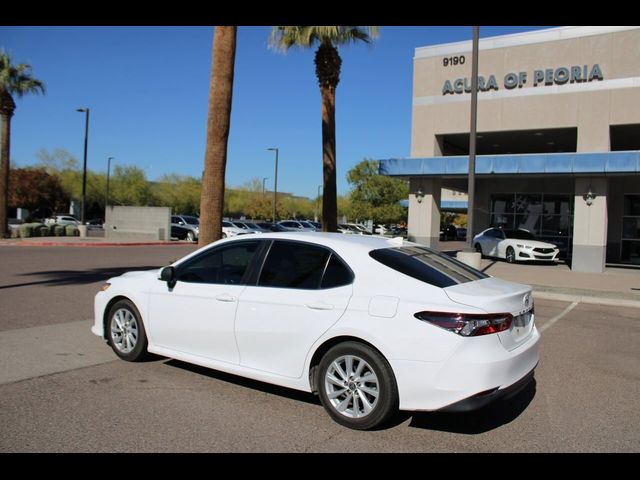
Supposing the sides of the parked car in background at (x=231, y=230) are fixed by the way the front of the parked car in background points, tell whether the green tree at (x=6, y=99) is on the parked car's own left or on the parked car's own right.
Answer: on the parked car's own right

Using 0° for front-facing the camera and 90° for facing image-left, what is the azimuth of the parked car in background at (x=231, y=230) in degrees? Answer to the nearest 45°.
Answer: approximately 315°

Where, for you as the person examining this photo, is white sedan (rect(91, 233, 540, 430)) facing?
facing away from the viewer and to the left of the viewer

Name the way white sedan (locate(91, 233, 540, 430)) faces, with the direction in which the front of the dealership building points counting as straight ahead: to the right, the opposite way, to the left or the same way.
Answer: to the right

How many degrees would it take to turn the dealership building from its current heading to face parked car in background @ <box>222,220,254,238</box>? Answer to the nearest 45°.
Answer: approximately 90° to its right

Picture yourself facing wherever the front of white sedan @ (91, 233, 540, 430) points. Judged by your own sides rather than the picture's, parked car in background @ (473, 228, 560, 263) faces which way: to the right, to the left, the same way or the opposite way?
the opposite way
